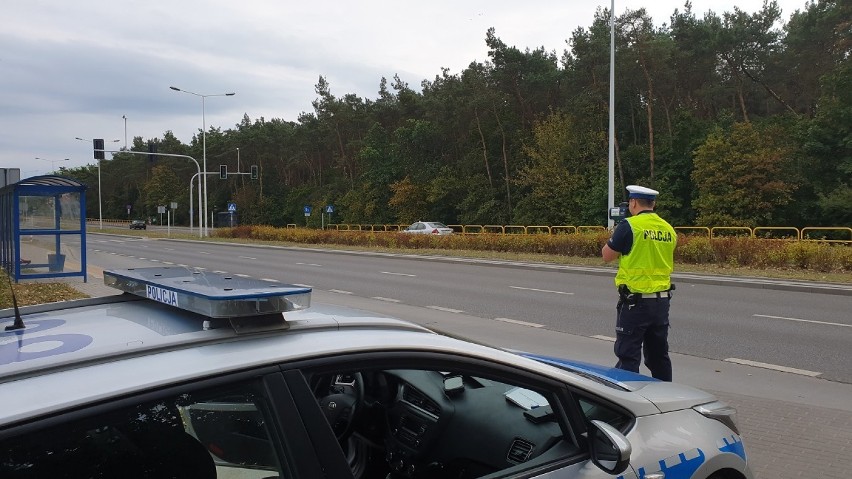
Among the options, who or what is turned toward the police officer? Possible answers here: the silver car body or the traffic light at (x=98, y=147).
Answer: the silver car body

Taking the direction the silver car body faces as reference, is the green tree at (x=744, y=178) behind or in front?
in front

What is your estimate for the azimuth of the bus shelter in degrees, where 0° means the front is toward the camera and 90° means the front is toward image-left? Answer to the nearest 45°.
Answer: approximately 270°

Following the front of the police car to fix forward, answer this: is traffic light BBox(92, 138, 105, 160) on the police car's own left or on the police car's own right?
on the police car's own left

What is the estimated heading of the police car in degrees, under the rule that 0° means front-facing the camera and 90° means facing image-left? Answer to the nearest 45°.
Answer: approximately 225°

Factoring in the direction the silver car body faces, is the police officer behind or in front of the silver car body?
in front

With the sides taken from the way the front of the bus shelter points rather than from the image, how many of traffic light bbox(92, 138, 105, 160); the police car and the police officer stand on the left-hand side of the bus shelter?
1

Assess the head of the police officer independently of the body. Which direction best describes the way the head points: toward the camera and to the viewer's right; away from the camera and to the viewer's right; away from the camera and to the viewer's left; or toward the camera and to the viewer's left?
away from the camera and to the viewer's left

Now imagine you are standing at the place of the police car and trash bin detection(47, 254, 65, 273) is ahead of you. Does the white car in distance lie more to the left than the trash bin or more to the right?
right

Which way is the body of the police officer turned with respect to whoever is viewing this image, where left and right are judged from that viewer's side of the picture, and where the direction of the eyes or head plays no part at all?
facing away from the viewer and to the left of the viewer
